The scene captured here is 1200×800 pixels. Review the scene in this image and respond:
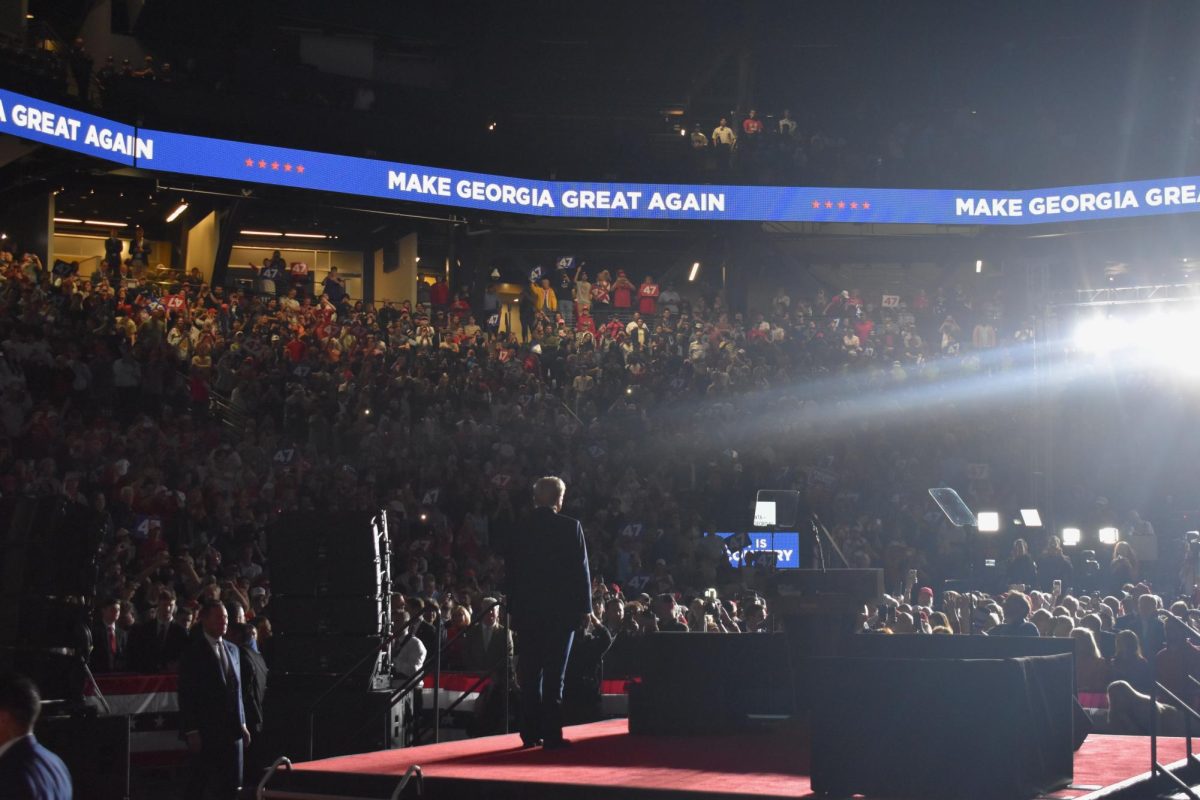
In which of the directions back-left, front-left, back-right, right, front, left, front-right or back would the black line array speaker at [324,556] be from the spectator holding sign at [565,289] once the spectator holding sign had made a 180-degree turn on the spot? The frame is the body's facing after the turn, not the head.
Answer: back

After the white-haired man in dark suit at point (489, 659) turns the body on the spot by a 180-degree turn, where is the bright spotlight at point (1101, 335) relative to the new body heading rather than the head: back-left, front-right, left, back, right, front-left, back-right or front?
front-right

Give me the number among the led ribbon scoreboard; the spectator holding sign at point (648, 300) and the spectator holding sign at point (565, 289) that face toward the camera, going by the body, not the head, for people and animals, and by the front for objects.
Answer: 3

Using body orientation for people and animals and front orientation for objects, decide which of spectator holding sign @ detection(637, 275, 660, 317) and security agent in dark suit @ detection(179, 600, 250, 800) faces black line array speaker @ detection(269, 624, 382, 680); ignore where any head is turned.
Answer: the spectator holding sign

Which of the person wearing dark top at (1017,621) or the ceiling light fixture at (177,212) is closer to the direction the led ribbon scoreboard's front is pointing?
the person wearing dark top

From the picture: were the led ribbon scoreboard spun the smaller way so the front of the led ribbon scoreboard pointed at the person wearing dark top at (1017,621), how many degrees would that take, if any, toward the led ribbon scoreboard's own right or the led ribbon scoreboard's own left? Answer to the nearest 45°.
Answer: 0° — it already faces them

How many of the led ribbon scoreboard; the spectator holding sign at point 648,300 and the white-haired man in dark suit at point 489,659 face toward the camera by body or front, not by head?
3
